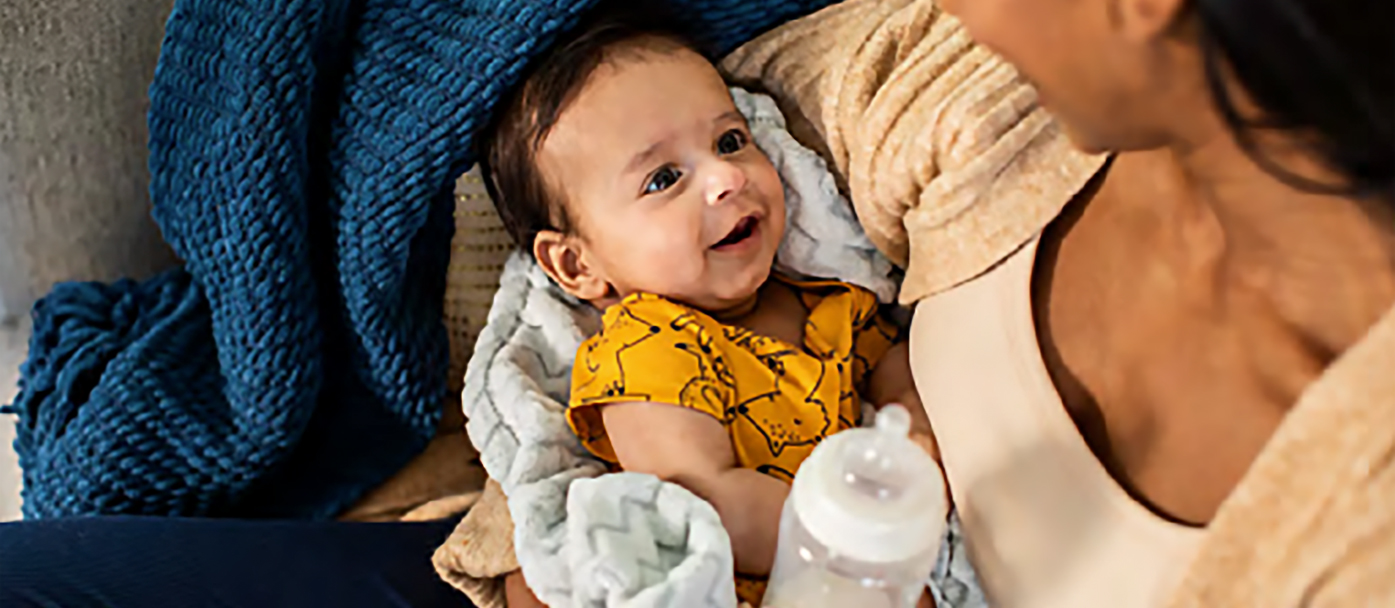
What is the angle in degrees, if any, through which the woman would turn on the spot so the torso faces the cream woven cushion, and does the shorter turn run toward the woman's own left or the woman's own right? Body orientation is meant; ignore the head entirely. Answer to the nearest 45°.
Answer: approximately 90° to the woman's own right

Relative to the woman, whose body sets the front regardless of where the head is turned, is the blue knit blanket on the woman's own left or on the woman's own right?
on the woman's own right

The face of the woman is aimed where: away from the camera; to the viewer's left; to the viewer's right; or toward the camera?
to the viewer's left

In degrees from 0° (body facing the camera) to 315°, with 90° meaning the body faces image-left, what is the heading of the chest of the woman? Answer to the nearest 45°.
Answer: approximately 45°
